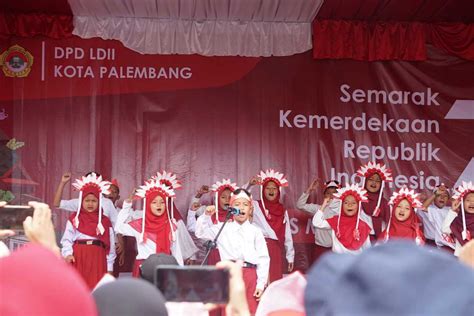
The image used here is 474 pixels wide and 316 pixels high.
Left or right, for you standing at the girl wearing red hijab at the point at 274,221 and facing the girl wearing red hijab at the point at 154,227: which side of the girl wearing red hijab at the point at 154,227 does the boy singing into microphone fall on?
left

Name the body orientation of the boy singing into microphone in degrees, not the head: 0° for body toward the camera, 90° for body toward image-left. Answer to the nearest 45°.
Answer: approximately 0°

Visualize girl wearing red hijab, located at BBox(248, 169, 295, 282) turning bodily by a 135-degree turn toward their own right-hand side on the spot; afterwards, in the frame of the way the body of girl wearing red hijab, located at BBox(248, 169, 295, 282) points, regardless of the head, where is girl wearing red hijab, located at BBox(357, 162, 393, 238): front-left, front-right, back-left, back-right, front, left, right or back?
back-right

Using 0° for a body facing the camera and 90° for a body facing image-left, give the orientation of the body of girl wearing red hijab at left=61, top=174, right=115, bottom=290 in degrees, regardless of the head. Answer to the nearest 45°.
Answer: approximately 0°

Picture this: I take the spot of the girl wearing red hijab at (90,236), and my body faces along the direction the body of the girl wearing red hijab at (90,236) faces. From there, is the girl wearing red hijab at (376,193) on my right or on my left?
on my left

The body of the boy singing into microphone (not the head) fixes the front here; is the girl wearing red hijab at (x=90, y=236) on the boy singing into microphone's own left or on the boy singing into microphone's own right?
on the boy singing into microphone's own right

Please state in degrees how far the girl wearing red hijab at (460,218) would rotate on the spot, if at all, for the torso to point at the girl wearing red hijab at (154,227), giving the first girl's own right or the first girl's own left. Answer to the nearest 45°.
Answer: approximately 45° to the first girl's own right

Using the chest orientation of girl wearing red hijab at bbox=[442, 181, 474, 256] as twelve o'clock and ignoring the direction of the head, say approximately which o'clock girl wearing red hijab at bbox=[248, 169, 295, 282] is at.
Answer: girl wearing red hijab at bbox=[248, 169, 295, 282] is roughly at 3 o'clock from girl wearing red hijab at bbox=[442, 181, 474, 256].
